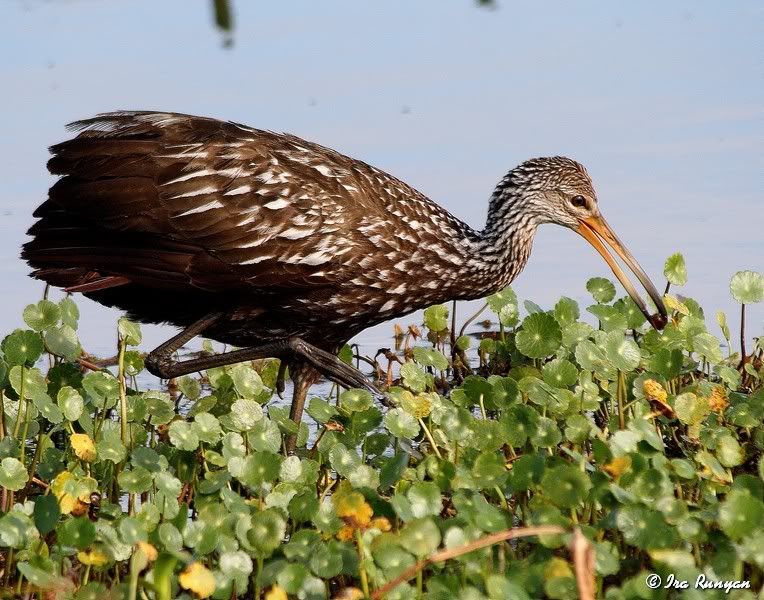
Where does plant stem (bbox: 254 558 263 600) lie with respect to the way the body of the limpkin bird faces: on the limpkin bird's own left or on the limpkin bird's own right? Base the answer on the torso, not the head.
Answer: on the limpkin bird's own right

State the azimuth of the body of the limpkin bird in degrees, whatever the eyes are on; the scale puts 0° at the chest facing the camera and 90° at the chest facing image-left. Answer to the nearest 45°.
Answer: approximately 270°
